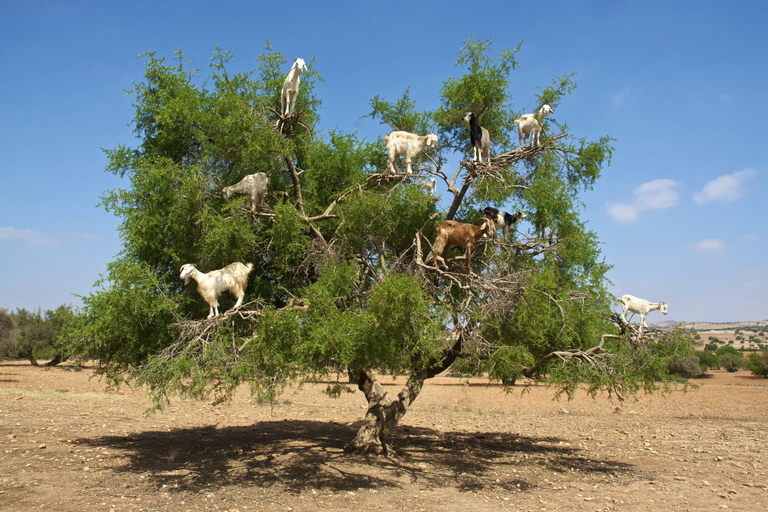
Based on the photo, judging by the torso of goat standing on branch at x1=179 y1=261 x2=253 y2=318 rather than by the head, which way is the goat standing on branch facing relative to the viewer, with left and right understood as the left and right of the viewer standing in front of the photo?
facing to the left of the viewer

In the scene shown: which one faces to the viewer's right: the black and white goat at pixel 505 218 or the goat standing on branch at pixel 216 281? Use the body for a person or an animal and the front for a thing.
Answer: the black and white goat

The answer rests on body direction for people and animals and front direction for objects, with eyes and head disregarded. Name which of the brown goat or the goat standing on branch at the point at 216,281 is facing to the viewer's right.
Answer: the brown goat

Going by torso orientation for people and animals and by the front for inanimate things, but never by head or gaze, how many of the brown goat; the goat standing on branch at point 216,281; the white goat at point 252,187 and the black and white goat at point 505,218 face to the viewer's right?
2

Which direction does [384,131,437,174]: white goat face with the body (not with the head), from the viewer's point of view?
to the viewer's right

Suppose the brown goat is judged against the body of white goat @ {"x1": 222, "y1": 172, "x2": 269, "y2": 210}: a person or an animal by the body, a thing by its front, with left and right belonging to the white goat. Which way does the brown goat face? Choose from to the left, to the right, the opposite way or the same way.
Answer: the opposite way

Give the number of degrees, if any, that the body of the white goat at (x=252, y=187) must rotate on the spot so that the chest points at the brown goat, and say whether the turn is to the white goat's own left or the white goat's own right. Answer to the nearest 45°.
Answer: approximately 180°

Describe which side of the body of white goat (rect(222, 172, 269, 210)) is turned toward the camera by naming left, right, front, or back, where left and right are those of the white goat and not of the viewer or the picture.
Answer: left

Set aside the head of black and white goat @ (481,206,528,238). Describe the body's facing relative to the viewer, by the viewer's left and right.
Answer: facing to the right of the viewer

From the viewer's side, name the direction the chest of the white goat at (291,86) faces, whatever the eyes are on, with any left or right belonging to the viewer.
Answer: facing the viewer and to the right of the viewer

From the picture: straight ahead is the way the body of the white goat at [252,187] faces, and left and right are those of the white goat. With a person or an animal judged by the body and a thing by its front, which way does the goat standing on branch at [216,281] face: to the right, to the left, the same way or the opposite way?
the same way

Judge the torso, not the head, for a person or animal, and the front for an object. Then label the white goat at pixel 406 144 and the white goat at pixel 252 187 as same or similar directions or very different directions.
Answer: very different directions

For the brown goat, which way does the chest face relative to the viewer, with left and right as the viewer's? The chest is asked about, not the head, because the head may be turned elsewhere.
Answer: facing to the right of the viewer

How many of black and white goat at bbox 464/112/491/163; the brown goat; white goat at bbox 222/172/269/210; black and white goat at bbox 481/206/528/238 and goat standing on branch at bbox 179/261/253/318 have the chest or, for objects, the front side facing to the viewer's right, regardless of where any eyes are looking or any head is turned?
2

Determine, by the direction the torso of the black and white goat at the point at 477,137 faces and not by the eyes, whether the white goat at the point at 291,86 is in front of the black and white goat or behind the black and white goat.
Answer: in front
